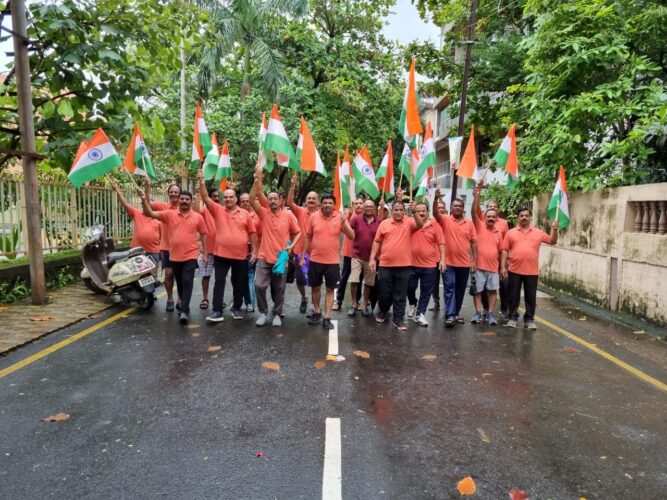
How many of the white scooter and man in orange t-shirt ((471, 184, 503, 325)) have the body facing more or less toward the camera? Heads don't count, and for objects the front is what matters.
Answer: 1

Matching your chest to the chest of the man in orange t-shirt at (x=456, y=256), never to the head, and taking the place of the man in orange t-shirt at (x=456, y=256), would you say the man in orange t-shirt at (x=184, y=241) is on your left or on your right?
on your right

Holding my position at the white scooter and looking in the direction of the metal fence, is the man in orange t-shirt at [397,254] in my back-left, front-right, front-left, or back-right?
back-right

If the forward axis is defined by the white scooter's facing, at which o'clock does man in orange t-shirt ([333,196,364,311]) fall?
The man in orange t-shirt is roughly at 5 o'clock from the white scooter.

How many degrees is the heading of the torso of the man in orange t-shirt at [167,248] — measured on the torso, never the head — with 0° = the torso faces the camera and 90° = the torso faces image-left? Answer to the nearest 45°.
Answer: approximately 0°

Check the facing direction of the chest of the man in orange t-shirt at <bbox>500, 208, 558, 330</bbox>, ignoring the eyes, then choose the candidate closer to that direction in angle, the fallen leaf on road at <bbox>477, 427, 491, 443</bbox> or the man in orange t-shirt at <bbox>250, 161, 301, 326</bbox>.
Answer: the fallen leaf on road

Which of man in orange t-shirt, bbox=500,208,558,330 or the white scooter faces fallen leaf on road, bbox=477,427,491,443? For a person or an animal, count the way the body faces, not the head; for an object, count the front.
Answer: the man in orange t-shirt

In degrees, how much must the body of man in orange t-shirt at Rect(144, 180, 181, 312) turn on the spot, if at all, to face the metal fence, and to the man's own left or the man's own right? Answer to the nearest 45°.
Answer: approximately 135° to the man's own right
